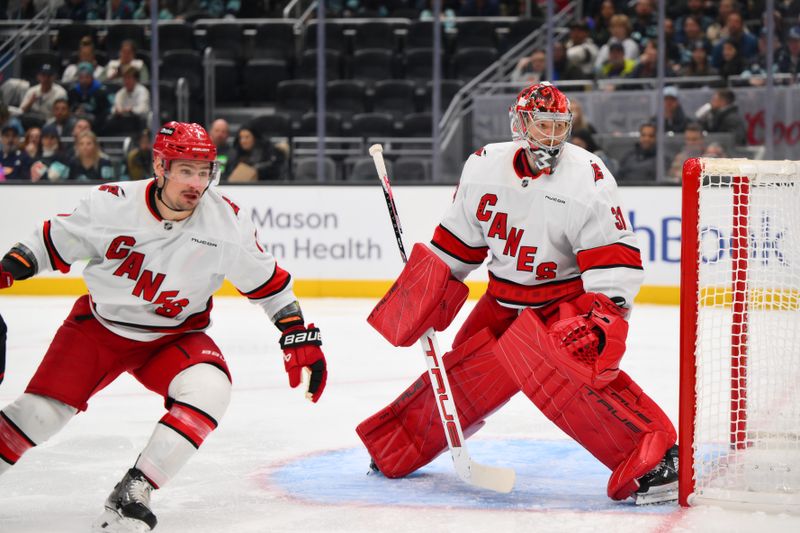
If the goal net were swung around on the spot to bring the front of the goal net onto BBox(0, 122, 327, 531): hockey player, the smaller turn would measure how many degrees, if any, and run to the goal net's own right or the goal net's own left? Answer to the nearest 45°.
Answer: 0° — it already faces them

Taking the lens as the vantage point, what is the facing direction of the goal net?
facing to the left of the viewer

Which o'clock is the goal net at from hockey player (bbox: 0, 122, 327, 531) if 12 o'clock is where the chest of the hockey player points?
The goal net is roughly at 9 o'clock from the hockey player.

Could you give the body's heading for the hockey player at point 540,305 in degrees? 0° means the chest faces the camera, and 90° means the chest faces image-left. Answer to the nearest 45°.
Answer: approximately 0°

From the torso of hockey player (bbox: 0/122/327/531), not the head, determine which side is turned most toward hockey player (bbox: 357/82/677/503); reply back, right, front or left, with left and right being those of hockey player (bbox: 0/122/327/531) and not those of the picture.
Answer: left

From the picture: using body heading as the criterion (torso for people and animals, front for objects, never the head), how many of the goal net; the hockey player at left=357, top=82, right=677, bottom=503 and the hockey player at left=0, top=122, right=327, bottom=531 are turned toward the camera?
2
